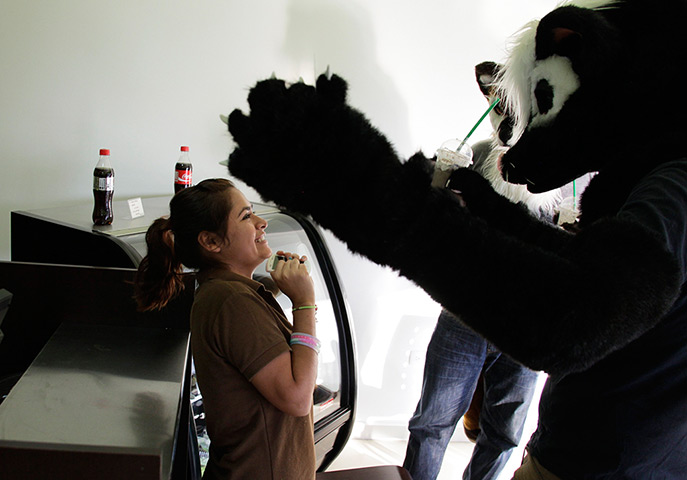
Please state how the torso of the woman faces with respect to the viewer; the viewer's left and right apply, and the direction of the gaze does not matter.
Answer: facing to the right of the viewer

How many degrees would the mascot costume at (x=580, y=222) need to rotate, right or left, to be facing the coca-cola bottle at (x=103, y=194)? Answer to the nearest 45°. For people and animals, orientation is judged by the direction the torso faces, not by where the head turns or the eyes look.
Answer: approximately 45° to its right

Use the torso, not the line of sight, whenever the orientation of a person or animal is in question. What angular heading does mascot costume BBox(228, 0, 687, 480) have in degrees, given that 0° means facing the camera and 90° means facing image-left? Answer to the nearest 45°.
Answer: approximately 90°

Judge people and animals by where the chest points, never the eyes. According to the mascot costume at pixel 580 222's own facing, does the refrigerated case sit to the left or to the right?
on its right

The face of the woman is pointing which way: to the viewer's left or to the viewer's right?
to the viewer's right

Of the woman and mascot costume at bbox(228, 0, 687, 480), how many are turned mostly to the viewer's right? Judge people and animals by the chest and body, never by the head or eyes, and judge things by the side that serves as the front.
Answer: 1

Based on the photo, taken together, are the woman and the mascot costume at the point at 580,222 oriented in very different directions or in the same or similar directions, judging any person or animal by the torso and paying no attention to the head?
very different directions

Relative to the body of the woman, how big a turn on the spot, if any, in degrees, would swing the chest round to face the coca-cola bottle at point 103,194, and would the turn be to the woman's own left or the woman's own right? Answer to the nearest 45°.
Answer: approximately 135° to the woman's own left
